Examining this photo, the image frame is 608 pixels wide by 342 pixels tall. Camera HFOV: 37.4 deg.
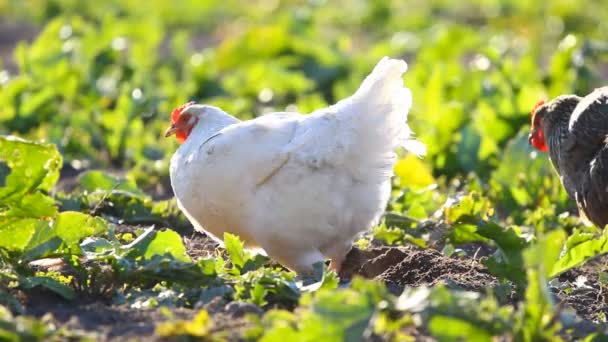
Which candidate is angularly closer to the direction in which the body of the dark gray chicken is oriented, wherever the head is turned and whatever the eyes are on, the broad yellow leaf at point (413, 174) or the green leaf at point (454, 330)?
the broad yellow leaf

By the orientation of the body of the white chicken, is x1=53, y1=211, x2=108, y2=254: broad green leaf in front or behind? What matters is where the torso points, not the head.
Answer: in front

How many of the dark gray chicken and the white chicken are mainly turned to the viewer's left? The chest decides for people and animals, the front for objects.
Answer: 2

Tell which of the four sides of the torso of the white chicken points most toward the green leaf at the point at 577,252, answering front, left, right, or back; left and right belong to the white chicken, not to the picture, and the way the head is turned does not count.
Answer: back

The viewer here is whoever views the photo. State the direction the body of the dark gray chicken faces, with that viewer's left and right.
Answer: facing to the left of the viewer

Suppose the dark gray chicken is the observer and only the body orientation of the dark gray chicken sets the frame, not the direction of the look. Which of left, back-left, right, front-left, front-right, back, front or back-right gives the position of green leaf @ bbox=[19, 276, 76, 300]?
front-left

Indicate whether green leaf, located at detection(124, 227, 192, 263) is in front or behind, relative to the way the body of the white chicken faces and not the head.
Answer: in front

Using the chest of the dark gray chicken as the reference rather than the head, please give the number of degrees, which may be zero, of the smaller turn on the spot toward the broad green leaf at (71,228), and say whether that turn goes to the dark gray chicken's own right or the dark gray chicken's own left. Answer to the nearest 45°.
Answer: approximately 45° to the dark gray chicken's own left

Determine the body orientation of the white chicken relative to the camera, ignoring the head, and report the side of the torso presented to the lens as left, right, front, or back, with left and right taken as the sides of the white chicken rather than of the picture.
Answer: left

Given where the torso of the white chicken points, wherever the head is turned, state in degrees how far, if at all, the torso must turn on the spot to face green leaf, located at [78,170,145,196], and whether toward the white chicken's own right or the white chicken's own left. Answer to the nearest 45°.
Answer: approximately 45° to the white chicken's own right

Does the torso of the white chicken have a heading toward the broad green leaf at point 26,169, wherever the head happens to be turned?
yes
